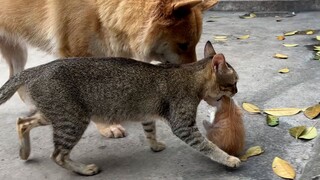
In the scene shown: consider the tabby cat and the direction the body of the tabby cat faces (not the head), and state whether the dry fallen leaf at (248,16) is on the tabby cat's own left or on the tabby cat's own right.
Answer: on the tabby cat's own left

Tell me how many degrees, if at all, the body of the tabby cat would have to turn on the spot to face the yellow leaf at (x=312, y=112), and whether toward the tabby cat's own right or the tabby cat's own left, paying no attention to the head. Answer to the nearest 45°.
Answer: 0° — it already faces it

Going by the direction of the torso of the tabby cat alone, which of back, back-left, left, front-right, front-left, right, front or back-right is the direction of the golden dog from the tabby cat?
left

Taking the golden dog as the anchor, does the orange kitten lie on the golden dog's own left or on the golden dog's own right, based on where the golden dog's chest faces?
on the golden dog's own right

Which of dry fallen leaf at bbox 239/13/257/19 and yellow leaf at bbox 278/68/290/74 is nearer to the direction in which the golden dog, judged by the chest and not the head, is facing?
the yellow leaf

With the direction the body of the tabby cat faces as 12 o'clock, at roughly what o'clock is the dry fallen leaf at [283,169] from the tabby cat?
The dry fallen leaf is roughly at 1 o'clock from the tabby cat.

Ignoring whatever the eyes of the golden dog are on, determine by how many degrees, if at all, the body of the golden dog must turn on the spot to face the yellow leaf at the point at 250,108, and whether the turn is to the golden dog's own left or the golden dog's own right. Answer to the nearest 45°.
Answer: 0° — it already faces it

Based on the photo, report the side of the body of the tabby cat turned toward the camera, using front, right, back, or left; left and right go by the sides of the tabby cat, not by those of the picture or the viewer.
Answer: right

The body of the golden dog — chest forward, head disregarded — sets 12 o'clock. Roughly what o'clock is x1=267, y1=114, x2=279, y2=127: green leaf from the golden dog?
The green leaf is roughly at 1 o'clock from the golden dog.

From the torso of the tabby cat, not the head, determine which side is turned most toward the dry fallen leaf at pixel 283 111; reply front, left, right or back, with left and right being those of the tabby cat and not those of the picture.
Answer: front

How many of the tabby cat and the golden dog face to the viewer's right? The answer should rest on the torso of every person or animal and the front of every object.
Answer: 2

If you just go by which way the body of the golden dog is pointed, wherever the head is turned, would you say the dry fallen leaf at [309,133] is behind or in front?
in front

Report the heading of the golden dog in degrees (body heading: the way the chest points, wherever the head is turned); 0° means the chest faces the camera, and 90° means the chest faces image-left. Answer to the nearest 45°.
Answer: approximately 270°

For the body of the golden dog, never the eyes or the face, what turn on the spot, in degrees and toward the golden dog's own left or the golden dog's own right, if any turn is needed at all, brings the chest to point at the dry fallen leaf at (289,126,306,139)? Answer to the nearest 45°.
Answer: approximately 45° to the golden dog's own right
